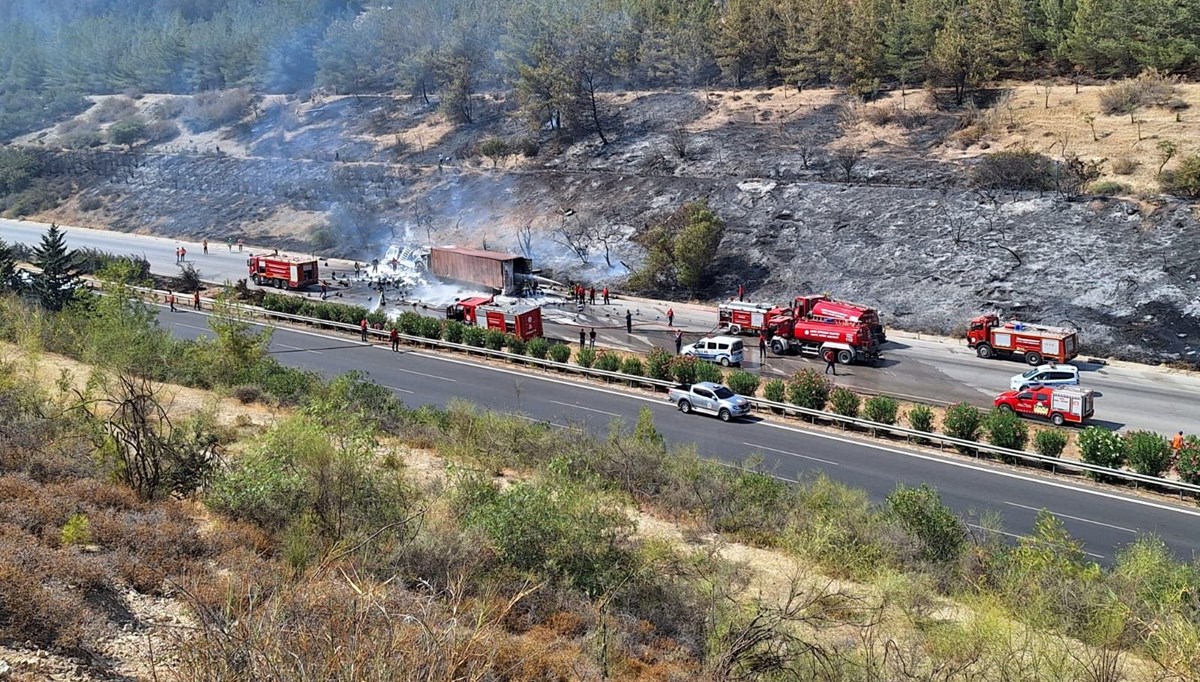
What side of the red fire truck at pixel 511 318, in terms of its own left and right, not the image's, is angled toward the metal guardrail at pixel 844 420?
back

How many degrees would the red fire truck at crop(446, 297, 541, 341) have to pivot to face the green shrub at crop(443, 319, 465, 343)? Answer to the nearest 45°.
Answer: approximately 45° to its left

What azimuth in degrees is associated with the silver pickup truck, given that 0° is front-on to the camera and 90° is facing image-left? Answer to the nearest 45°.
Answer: approximately 315°

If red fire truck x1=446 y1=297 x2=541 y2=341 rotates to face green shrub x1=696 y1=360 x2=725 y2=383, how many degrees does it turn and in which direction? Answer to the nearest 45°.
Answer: approximately 180°

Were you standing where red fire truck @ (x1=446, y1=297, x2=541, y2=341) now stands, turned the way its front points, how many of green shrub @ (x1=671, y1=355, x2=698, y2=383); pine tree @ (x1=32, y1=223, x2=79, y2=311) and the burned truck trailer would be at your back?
1

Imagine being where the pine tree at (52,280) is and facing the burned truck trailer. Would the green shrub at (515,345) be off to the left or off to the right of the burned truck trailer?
right

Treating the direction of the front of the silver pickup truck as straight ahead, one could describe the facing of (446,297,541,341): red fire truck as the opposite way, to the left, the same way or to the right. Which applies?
the opposite way

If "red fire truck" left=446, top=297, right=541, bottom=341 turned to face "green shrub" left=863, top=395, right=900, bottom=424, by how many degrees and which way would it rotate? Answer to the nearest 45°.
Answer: approximately 180°

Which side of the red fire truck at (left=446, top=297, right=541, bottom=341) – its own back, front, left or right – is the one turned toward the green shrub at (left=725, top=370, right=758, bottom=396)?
back

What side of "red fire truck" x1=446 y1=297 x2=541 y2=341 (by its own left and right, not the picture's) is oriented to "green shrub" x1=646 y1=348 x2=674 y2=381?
back

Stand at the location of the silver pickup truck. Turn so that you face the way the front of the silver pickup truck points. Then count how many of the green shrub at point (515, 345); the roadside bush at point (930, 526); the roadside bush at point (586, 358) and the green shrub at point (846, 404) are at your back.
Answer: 2

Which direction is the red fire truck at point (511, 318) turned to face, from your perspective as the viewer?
facing away from the viewer and to the left of the viewer

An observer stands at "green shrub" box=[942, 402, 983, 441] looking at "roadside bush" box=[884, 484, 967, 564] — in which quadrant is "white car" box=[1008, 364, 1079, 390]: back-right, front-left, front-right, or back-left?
back-left

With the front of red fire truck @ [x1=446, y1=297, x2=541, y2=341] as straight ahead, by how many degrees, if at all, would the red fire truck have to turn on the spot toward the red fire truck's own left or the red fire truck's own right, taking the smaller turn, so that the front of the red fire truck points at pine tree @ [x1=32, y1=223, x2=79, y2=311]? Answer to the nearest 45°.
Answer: approximately 45° to the red fire truck's own left
